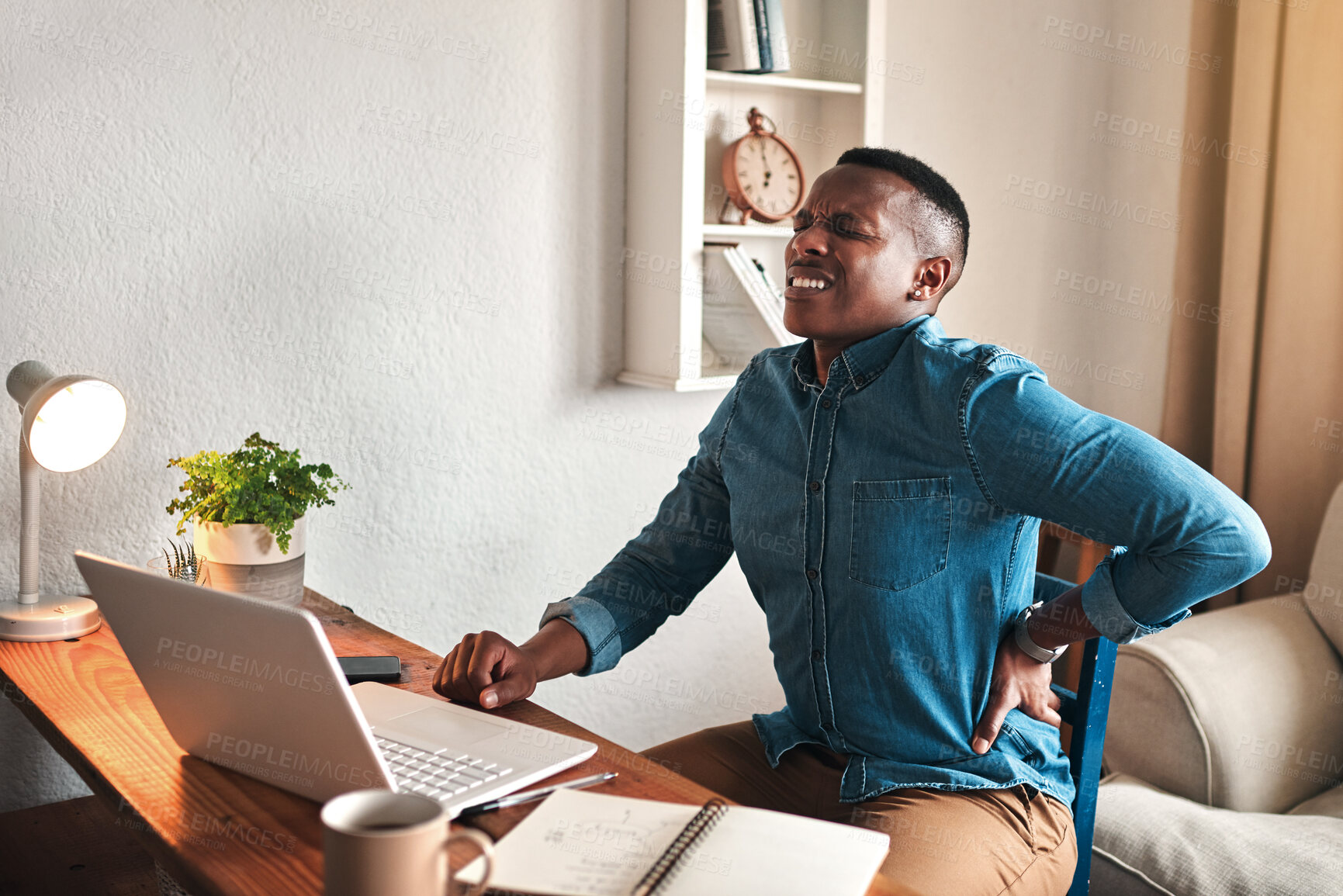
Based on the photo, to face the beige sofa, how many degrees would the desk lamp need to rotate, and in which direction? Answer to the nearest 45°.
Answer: approximately 45° to its left

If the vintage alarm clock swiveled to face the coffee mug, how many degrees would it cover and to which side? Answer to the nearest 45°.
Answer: approximately 45° to its right

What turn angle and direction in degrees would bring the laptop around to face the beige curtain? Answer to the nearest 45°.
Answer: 0° — it already faces it

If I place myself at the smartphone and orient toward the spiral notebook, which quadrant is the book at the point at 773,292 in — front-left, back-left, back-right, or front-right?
back-left

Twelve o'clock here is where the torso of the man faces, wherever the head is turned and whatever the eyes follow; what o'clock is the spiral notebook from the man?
The spiral notebook is roughly at 11 o'clock from the man.

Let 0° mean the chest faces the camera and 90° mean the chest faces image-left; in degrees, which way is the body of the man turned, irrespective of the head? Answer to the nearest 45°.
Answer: approximately 45°

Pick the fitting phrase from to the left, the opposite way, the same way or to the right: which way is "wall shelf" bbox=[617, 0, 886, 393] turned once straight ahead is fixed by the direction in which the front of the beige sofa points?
to the left

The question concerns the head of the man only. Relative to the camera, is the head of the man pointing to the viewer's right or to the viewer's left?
to the viewer's left

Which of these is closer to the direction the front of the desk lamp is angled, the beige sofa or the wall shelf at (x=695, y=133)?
the beige sofa

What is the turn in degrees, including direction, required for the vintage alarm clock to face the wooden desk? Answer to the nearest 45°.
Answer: approximately 45° to its right

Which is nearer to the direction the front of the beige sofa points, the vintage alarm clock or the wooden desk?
the wooden desk

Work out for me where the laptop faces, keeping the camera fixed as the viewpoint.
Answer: facing away from the viewer and to the right of the viewer

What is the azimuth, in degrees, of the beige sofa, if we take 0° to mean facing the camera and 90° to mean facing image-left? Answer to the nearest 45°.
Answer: approximately 45°

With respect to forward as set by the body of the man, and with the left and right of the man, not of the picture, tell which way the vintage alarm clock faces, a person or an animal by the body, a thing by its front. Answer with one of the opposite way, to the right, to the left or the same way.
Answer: to the left
